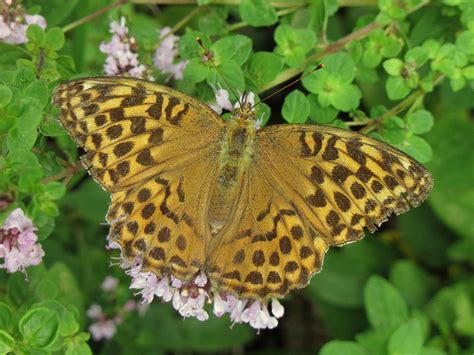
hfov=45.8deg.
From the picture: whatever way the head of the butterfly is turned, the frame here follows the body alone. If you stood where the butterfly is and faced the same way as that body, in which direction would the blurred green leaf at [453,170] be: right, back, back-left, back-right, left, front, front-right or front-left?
front-right

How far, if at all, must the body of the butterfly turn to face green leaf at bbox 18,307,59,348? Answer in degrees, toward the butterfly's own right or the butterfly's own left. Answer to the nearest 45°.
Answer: approximately 90° to the butterfly's own left

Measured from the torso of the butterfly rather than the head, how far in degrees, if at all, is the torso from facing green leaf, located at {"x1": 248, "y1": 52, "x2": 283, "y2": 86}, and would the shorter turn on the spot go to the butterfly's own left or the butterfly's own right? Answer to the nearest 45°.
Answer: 0° — it already faces it

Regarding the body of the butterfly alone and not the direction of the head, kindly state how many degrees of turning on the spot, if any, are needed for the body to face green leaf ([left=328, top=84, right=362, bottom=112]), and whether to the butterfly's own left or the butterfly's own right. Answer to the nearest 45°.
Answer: approximately 45° to the butterfly's own right

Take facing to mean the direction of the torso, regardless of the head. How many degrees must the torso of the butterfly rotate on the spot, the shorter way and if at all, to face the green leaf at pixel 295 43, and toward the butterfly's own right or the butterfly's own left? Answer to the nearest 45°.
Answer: approximately 45° to the butterfly's own right

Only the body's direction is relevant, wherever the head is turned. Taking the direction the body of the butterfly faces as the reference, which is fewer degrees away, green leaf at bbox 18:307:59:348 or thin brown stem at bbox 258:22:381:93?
the thin brown stem

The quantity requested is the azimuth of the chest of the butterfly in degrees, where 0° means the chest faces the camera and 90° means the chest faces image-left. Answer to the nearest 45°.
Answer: approximately 180°

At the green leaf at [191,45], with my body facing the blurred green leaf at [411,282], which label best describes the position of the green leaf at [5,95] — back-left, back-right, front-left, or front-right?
back-right

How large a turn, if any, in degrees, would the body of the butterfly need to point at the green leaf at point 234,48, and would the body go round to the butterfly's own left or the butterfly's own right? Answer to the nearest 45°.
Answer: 0° — it already faces it

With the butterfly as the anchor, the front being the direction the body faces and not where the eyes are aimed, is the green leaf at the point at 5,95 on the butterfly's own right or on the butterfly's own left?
on the butterfly's own left

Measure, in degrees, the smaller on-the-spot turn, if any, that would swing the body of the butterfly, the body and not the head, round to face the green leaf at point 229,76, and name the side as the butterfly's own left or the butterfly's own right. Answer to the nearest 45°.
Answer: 0° — it already faces it
